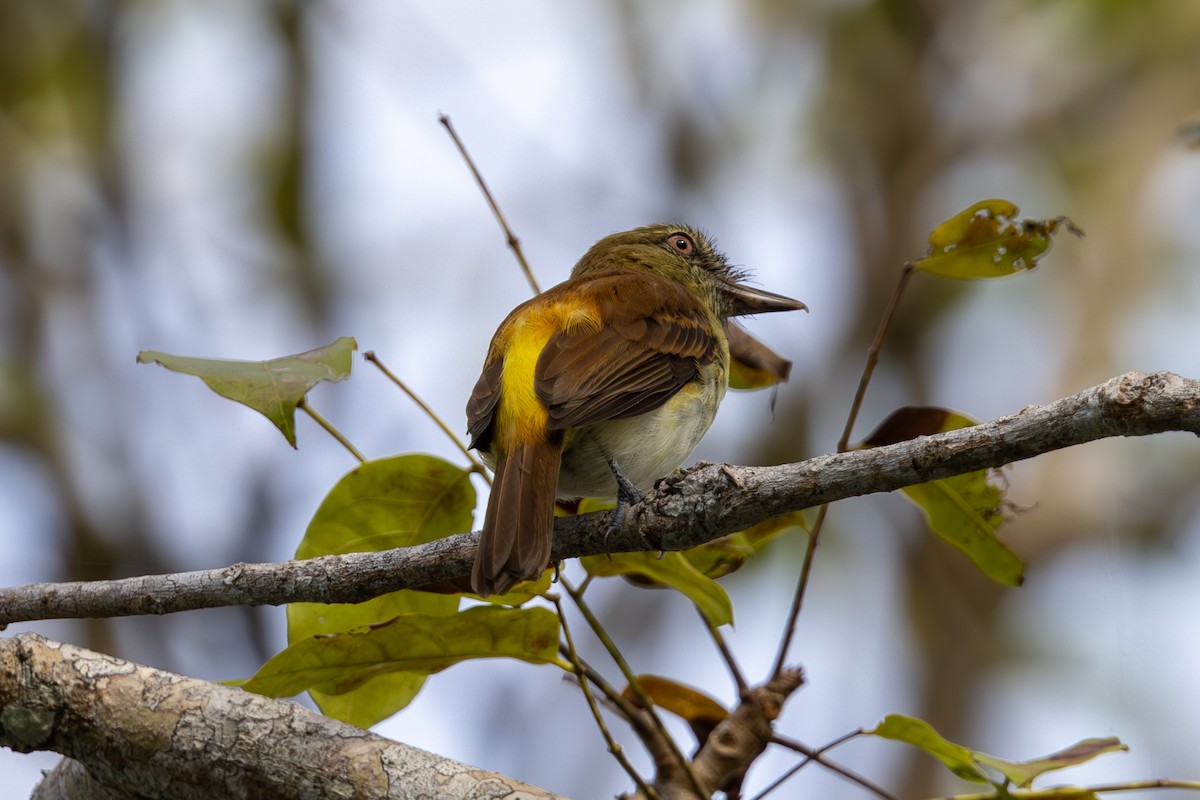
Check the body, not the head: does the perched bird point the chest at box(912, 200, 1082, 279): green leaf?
no

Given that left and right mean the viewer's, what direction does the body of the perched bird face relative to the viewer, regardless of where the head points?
facing away from the viewer and to the right of the viewer
